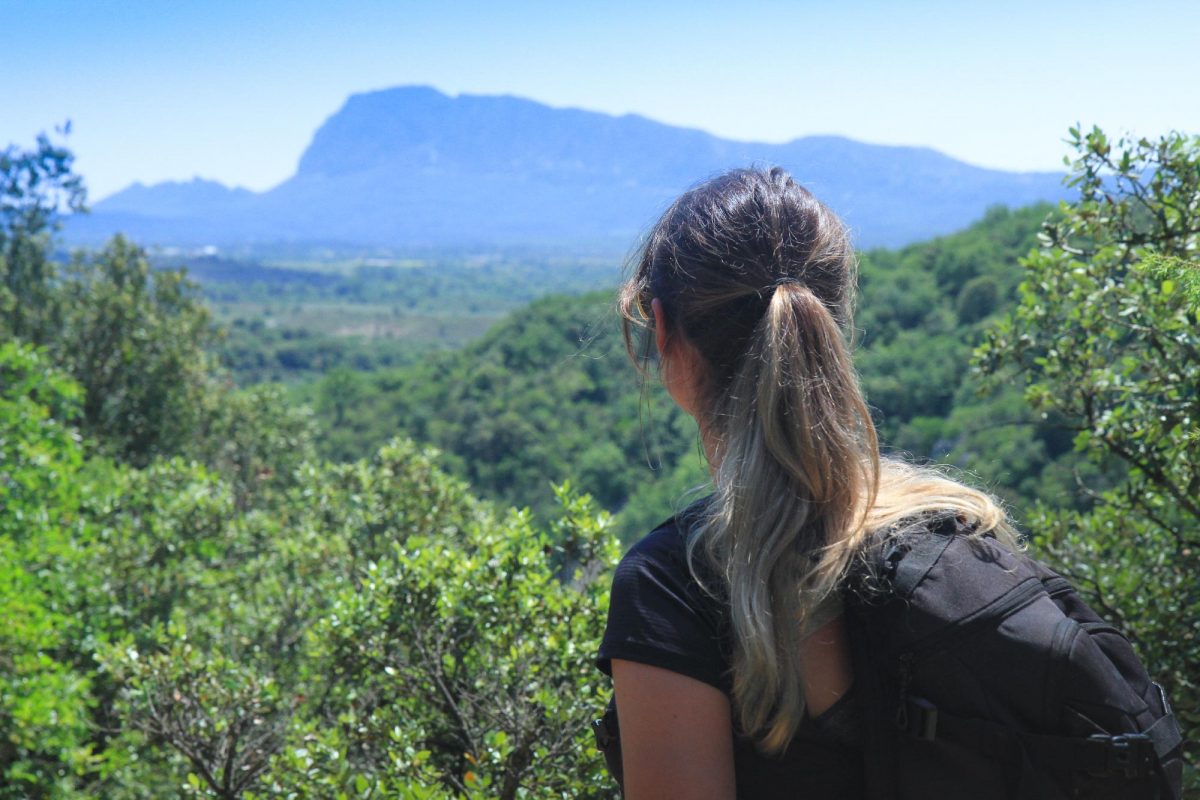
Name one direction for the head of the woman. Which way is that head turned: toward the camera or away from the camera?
away from the camera

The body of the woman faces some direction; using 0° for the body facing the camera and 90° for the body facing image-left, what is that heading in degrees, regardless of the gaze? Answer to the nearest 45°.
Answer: approximately 135°
